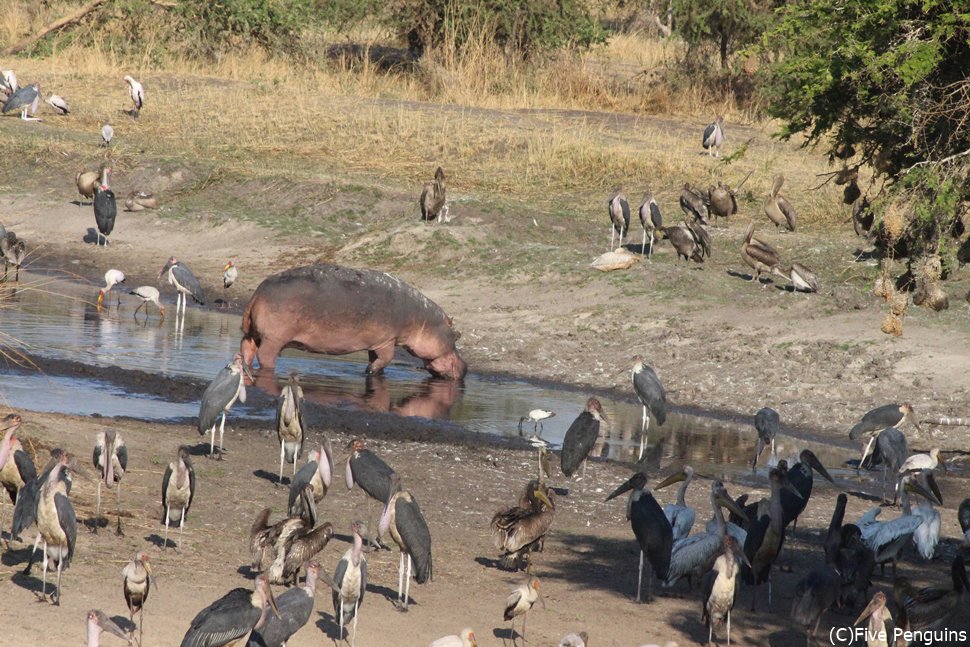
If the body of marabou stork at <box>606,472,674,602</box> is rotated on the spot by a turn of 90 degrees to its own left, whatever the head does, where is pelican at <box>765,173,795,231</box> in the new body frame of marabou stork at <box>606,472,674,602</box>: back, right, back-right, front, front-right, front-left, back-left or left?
back

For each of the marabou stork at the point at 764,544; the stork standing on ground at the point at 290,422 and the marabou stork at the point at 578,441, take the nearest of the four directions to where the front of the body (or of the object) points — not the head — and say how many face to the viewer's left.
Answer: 0

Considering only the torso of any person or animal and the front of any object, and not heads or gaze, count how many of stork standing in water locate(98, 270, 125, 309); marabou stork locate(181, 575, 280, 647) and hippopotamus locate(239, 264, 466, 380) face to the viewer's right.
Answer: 2

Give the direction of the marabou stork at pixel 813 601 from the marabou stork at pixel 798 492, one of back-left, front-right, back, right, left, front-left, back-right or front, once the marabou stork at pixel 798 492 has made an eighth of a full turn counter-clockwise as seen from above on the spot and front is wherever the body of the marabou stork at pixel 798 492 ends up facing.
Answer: back-right

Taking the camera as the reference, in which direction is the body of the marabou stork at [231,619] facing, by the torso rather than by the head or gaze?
to the viewer's right

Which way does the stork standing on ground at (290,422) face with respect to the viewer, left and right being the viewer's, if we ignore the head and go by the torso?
facing the viewer

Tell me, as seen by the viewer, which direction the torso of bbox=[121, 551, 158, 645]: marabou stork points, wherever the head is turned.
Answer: toward the camera

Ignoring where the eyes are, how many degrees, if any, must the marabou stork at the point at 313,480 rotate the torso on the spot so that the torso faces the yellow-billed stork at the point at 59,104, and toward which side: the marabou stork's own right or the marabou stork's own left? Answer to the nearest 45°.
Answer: approximately 135° to the marabou stork's own left

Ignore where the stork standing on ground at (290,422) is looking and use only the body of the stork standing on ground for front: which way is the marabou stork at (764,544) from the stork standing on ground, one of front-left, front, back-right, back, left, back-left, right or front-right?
front-left

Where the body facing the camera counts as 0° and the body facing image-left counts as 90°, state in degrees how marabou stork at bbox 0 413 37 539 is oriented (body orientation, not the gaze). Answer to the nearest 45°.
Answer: approximately 45°

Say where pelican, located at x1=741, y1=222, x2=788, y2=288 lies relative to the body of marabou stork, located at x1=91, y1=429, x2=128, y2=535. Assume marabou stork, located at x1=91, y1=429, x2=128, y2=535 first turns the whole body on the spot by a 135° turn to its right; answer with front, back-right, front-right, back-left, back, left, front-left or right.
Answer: right

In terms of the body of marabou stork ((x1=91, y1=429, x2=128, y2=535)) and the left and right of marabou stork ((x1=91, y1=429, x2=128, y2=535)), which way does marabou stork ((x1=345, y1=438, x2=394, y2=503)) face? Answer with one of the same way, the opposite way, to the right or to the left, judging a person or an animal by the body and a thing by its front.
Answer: to the right

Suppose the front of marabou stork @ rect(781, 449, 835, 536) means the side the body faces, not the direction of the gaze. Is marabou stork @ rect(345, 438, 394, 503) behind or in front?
behind

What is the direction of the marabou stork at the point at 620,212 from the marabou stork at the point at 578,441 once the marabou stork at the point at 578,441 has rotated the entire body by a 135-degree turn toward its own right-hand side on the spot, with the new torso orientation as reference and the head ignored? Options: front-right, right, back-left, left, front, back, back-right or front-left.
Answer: back

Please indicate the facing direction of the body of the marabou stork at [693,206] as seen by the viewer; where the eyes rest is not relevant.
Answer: to the viewer's left

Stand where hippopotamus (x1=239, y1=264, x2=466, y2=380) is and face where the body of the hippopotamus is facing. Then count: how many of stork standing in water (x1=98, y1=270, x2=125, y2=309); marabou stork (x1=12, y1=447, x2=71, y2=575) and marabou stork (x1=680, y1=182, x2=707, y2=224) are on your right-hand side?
1
